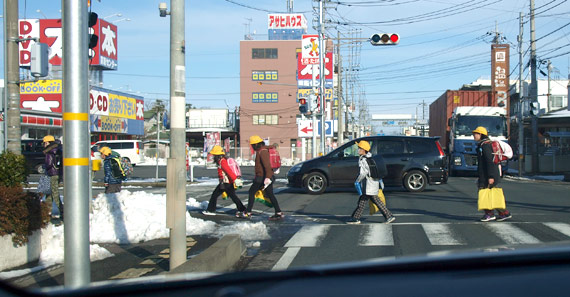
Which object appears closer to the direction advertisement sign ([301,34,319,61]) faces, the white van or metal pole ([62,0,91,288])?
the metal pole

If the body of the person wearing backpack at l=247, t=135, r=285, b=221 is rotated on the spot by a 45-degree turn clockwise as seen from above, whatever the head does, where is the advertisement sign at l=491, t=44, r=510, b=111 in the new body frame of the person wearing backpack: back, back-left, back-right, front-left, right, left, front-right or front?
right

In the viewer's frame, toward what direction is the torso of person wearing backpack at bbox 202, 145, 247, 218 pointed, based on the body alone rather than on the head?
to the viewer's left

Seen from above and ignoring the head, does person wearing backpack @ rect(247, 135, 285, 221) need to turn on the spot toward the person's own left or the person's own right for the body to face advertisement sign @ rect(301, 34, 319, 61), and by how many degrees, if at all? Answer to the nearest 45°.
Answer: approximately 90° to the person's own right

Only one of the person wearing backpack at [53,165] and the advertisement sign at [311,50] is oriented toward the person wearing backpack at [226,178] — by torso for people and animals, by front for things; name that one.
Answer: the advertisement sign

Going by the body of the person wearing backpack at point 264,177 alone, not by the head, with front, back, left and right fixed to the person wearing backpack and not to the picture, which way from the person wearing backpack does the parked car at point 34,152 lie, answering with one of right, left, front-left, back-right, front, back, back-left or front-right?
front-right

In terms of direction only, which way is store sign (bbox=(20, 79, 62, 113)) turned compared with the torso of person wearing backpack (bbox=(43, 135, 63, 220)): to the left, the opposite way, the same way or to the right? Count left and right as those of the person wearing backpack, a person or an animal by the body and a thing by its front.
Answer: to the left

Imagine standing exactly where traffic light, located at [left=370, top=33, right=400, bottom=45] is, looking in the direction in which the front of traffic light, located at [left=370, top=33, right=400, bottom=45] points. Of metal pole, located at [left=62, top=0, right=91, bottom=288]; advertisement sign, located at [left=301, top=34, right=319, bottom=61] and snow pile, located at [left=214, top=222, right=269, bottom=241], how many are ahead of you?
2

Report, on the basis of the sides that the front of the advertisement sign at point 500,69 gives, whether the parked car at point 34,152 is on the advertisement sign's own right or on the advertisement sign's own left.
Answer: on the advertisement sign's own right

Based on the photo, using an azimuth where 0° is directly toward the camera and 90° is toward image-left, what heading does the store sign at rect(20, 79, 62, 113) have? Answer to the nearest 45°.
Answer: approximately 0°

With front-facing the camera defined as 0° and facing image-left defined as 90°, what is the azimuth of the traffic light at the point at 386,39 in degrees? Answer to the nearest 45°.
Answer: approximately 0°

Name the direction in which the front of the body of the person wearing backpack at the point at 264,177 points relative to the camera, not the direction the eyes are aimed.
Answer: to the viewer's left

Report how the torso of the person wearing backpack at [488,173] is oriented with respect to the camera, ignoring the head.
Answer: to the viewer's left

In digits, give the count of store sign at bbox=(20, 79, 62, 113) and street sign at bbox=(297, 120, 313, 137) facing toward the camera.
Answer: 2

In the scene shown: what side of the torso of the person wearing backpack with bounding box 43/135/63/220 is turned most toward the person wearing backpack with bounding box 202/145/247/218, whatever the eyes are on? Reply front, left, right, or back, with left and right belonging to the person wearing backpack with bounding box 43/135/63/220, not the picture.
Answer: back

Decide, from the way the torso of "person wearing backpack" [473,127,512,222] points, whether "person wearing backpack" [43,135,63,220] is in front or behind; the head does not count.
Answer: in front
